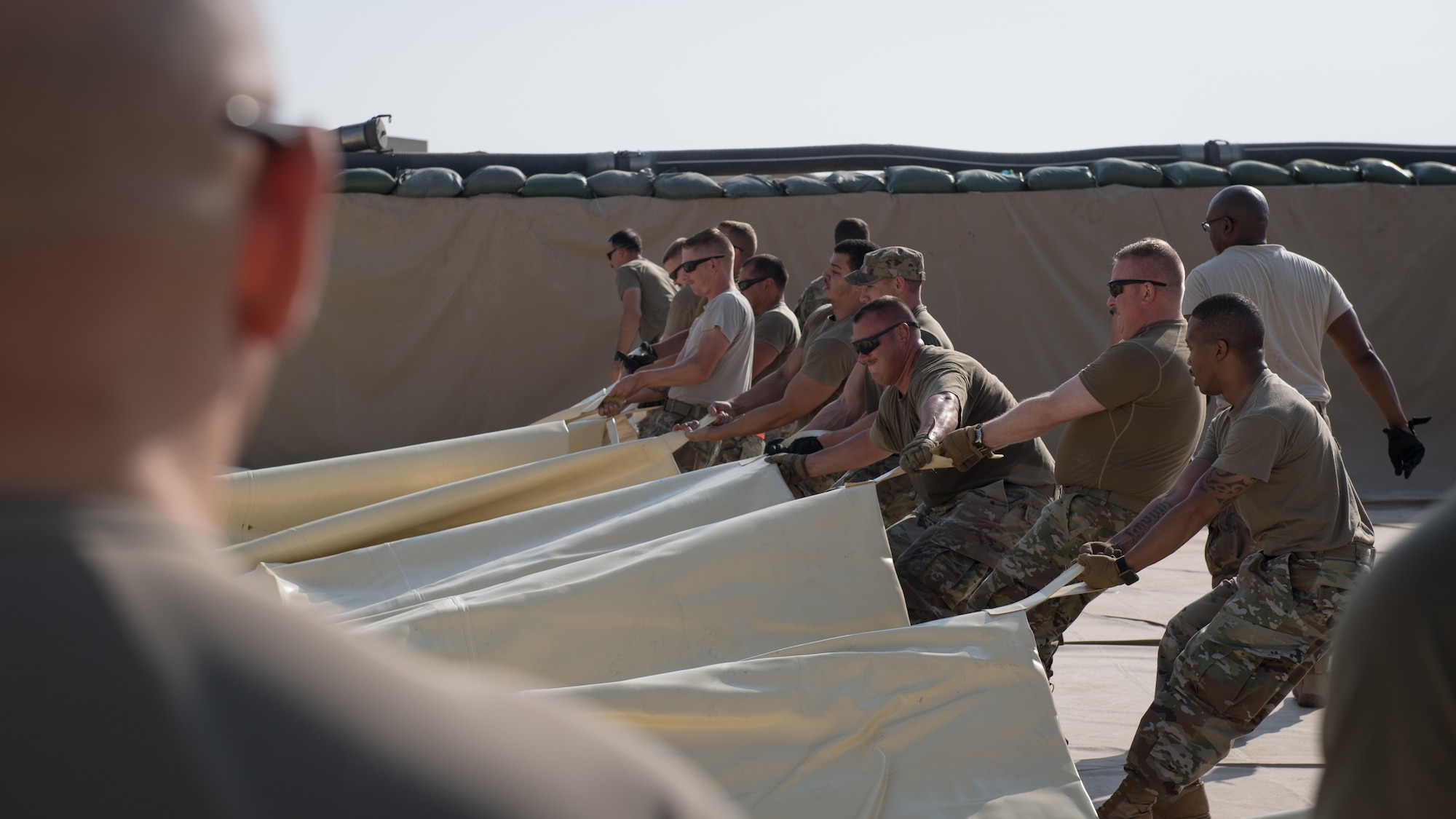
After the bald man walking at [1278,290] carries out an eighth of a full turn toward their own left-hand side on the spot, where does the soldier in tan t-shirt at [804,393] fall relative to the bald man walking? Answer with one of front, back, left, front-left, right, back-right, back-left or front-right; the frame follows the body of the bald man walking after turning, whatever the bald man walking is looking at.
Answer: front

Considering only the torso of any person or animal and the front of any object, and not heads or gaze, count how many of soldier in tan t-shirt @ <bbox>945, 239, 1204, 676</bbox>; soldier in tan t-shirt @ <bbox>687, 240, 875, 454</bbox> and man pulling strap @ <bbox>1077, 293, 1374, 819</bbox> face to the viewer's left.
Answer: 3

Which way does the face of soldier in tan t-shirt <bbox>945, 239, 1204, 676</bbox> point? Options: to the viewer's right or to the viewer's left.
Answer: to the viewer's left

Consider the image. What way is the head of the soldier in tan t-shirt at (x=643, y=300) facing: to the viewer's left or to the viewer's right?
to the viewer's left

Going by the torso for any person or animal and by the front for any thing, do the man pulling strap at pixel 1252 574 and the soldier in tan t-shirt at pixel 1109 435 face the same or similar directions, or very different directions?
same or similar directions

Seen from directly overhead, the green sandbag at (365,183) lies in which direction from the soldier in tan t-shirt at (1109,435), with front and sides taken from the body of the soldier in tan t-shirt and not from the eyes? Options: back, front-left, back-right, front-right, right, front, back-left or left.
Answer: front-right

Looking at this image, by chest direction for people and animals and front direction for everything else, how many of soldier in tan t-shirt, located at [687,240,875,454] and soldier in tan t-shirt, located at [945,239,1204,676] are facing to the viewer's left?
2

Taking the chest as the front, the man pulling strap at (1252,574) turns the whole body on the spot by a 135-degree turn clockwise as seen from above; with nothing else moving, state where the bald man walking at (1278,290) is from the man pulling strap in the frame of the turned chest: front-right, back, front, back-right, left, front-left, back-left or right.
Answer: front-left

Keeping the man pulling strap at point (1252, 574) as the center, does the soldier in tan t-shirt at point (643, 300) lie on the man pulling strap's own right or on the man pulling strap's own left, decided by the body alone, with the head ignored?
on the man pulling strap's own right

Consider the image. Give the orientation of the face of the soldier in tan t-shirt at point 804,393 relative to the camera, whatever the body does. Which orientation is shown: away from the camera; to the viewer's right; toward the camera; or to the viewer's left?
to the viewer's left

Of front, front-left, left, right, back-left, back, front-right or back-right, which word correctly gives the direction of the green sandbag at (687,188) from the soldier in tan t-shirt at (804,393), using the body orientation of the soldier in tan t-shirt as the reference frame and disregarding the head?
right

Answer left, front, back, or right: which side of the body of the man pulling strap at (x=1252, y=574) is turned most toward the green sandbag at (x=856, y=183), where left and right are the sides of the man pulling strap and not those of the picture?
right

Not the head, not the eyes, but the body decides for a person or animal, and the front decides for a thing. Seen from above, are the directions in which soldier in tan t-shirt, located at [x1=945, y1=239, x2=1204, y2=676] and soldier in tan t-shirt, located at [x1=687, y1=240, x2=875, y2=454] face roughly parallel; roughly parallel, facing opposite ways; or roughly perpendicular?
roughly parallel

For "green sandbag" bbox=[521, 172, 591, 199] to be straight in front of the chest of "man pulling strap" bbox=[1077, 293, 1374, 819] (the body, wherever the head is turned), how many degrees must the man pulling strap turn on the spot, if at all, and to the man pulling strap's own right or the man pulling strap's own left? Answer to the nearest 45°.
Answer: approximately 45° to the man pulling strap's own right

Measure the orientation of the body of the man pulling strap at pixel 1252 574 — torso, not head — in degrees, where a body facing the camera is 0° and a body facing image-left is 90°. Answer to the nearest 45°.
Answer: approximately 90°

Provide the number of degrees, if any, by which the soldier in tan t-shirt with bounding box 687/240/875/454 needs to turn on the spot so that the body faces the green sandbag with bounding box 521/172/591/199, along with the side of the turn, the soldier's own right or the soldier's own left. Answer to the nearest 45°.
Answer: approximately 90° to the soldier's own right

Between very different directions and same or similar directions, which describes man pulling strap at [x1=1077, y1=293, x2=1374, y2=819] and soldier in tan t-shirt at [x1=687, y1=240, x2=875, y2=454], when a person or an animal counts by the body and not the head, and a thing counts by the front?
same or similar directions

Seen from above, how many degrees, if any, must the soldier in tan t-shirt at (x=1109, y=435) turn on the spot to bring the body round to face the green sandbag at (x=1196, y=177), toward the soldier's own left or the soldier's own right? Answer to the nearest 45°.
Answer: approximately 90° to the soldier's own right

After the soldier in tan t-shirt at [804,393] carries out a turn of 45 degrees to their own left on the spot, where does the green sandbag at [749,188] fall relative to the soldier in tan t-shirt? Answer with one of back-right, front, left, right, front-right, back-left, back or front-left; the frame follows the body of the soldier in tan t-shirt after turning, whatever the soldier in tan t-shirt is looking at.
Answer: back-right

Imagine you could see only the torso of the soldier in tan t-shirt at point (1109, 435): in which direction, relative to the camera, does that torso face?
to the viewer's left

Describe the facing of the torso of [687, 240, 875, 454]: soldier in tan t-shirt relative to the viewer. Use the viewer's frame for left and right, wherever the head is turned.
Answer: facing to the left of the viewer
